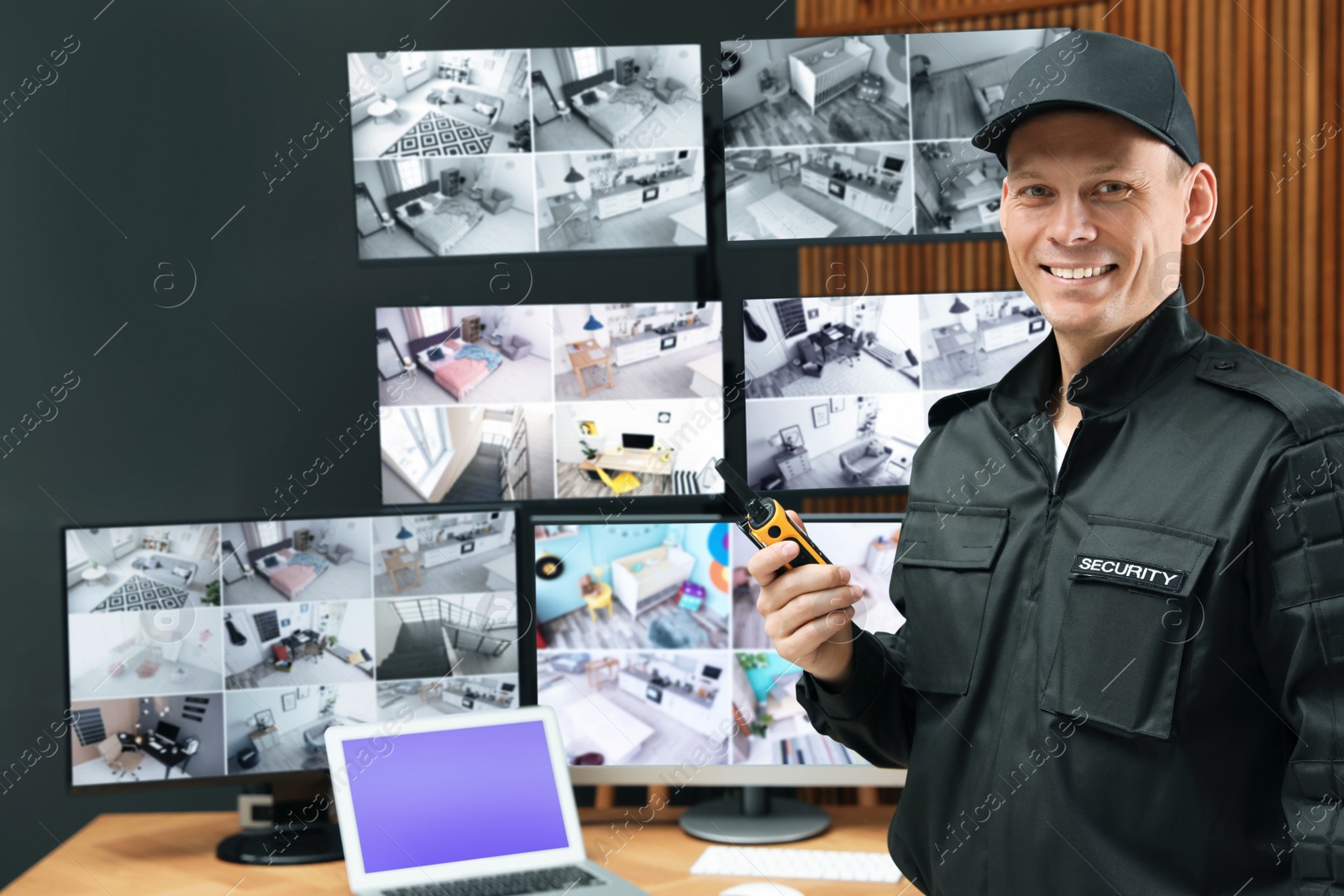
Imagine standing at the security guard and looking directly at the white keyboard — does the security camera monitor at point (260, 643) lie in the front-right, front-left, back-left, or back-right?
front-left

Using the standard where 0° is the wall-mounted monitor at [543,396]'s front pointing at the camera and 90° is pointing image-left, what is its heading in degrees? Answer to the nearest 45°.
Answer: approximately 0°

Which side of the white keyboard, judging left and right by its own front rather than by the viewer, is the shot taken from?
front

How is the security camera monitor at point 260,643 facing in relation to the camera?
toward the camera
